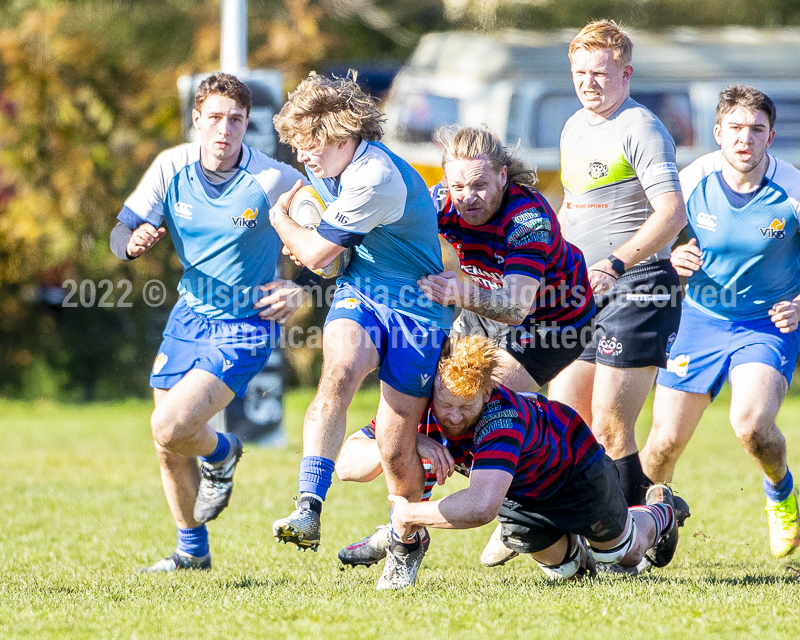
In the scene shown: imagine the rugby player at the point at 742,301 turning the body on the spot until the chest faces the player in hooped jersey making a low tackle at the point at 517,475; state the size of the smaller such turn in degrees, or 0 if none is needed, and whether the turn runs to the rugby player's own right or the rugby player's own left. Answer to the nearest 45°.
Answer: approximately 45° to the rugby player's own right

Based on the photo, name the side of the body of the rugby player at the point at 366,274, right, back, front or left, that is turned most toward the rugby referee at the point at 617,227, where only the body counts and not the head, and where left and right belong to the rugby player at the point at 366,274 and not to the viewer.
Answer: back

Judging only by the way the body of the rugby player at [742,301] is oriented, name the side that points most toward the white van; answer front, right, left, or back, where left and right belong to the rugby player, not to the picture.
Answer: back

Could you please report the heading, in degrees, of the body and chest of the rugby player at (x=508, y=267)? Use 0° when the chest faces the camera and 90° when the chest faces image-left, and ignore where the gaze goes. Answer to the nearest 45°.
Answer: approximately 45°

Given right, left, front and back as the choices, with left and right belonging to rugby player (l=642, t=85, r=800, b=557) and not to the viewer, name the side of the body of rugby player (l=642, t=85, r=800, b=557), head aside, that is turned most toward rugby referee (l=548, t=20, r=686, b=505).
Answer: right

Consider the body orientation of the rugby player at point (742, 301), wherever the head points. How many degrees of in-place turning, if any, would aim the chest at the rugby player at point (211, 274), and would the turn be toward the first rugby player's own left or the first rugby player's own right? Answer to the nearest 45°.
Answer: approximately 90° to the first rugby player's own right
